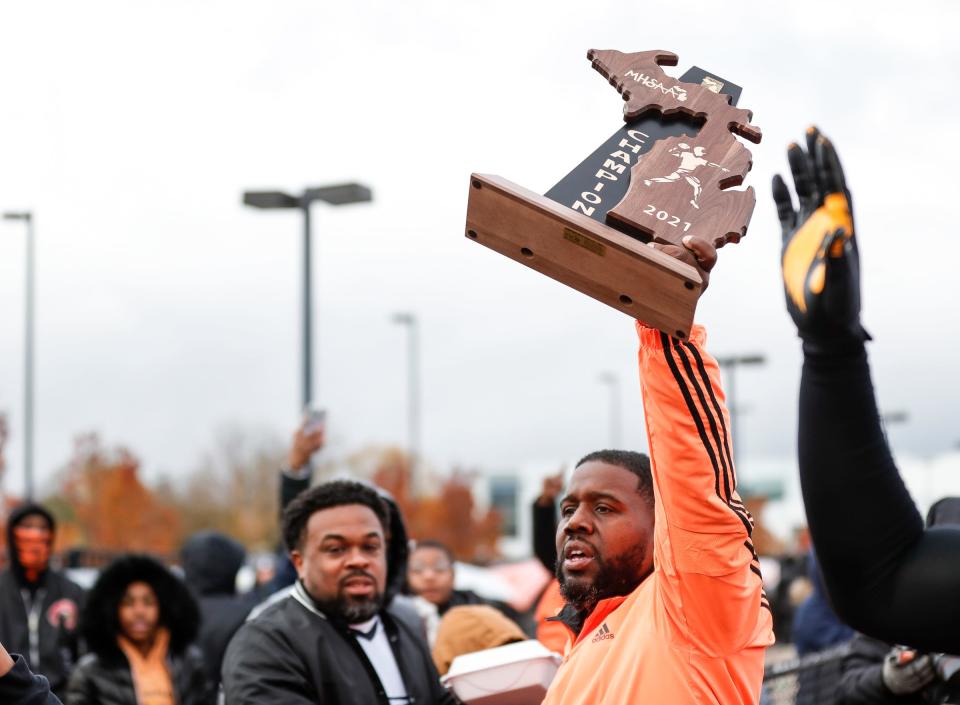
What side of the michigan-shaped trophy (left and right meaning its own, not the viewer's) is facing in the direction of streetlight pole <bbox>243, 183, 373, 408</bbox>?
back

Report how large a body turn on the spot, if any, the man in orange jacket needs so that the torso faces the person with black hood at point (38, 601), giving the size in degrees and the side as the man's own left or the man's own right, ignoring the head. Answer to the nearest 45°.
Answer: approximately 90° to the man's own right

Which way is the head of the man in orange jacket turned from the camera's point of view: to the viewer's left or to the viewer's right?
to the viewer's left

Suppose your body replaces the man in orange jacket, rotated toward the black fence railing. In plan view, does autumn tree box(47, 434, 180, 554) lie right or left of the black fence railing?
left

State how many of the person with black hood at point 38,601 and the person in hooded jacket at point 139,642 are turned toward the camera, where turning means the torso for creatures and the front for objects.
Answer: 2

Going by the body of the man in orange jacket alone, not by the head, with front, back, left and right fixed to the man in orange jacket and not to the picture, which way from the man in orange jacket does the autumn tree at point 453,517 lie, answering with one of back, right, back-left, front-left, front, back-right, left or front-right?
back-right

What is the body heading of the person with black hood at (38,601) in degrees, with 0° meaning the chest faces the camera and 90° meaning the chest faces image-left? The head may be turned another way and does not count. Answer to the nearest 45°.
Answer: approximately 0°

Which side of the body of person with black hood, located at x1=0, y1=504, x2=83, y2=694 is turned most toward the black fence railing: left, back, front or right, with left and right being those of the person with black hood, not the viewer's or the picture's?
left

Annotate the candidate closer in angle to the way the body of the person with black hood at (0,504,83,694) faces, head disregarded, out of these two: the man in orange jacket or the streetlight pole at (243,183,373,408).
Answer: the man in orange jacket

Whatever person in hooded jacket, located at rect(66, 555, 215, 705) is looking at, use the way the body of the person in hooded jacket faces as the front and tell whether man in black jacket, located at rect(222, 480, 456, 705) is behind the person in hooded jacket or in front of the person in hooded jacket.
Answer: in front
